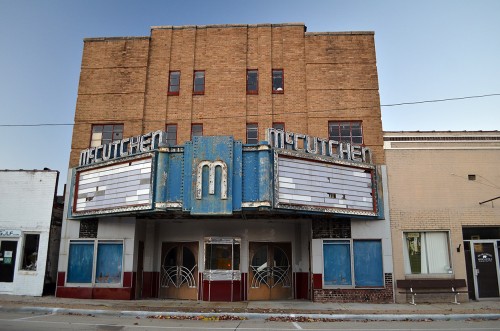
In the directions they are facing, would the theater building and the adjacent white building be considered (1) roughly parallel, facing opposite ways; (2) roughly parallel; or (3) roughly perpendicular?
roughly parallel

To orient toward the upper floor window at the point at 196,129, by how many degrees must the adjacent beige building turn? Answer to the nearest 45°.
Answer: approximately 90° to its right

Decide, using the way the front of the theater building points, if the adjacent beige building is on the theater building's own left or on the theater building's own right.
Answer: on the theater building's own left

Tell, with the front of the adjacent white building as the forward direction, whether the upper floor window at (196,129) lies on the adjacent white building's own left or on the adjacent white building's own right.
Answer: on the adjacent white building's own left

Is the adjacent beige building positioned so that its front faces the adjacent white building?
no

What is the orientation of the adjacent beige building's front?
toward the camera

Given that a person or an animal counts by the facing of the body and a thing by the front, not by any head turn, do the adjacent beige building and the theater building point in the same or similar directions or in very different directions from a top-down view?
same or similar directions

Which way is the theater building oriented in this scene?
toward the camera

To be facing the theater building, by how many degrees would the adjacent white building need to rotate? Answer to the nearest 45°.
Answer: approximately 45° to its left

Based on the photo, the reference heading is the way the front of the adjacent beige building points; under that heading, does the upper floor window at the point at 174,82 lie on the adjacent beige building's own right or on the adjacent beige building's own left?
on the adjacent beige building's own right

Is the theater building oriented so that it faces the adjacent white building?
no

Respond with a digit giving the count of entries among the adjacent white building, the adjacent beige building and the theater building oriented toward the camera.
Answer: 3
